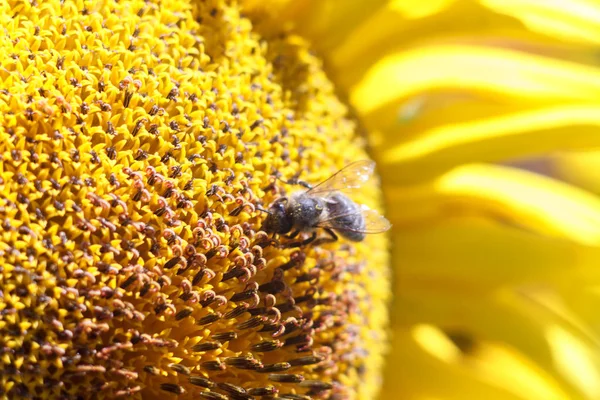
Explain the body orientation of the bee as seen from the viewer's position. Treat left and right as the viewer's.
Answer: facing to the left of the viewer
